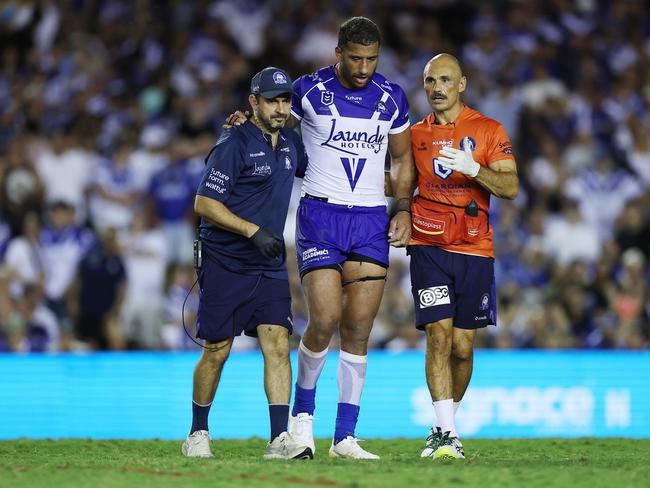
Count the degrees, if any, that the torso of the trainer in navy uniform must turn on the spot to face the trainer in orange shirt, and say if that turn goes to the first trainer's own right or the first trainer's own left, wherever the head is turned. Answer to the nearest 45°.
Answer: approximately 45° to the first trainer's own left

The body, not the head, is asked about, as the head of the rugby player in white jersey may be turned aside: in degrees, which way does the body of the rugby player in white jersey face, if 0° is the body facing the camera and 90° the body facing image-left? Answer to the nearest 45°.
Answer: approximately 0°

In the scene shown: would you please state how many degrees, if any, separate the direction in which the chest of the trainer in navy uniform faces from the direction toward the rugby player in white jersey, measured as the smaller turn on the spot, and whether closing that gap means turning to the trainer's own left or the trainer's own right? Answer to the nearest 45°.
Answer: approximately 45° to the trainer's own left

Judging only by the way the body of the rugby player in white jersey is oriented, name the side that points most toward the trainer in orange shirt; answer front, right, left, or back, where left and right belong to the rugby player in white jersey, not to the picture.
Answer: left

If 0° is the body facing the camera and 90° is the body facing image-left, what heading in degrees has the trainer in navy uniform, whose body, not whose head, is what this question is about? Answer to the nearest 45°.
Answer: approximately 315°

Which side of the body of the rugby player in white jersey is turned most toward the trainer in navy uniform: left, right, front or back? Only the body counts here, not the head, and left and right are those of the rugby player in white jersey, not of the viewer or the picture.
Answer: right
